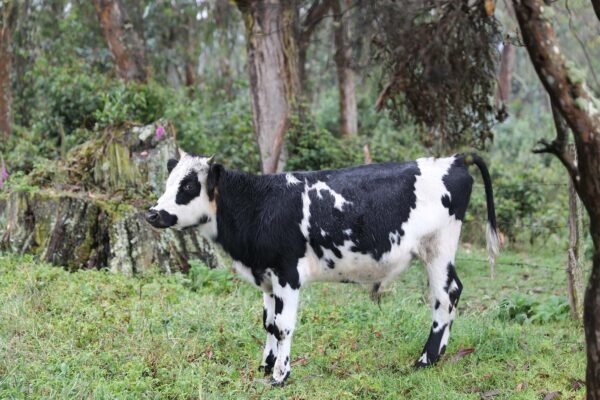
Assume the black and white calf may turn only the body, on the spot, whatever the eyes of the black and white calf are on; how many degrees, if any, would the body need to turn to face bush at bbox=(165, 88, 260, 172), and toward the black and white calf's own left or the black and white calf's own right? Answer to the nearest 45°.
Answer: approximately 90° to the black and white calf's own right

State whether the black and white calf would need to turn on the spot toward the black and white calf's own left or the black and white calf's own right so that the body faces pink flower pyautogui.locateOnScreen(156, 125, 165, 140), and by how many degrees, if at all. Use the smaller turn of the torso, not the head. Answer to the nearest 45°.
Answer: approximately 45° to the black and white calf's own right

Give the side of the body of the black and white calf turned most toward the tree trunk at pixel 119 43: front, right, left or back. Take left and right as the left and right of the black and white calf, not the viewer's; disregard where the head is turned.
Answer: right

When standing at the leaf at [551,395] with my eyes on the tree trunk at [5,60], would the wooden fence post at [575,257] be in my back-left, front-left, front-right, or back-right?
front-right

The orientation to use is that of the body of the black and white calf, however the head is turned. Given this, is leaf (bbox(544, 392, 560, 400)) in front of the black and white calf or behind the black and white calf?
behind

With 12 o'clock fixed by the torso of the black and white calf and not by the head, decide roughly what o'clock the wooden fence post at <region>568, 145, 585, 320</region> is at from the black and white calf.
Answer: The wooden fence post is roughly at 5 o'clock from the black and white calf.

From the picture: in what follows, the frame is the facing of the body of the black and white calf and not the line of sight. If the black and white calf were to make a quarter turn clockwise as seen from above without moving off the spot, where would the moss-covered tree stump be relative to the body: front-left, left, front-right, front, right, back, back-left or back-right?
front-left

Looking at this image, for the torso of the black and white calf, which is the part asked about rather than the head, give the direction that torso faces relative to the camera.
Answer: to the viewer's left

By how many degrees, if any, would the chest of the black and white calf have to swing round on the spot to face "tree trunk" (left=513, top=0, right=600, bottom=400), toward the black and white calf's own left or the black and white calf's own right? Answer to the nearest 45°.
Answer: approximately 135° to the black and white calf's own left
